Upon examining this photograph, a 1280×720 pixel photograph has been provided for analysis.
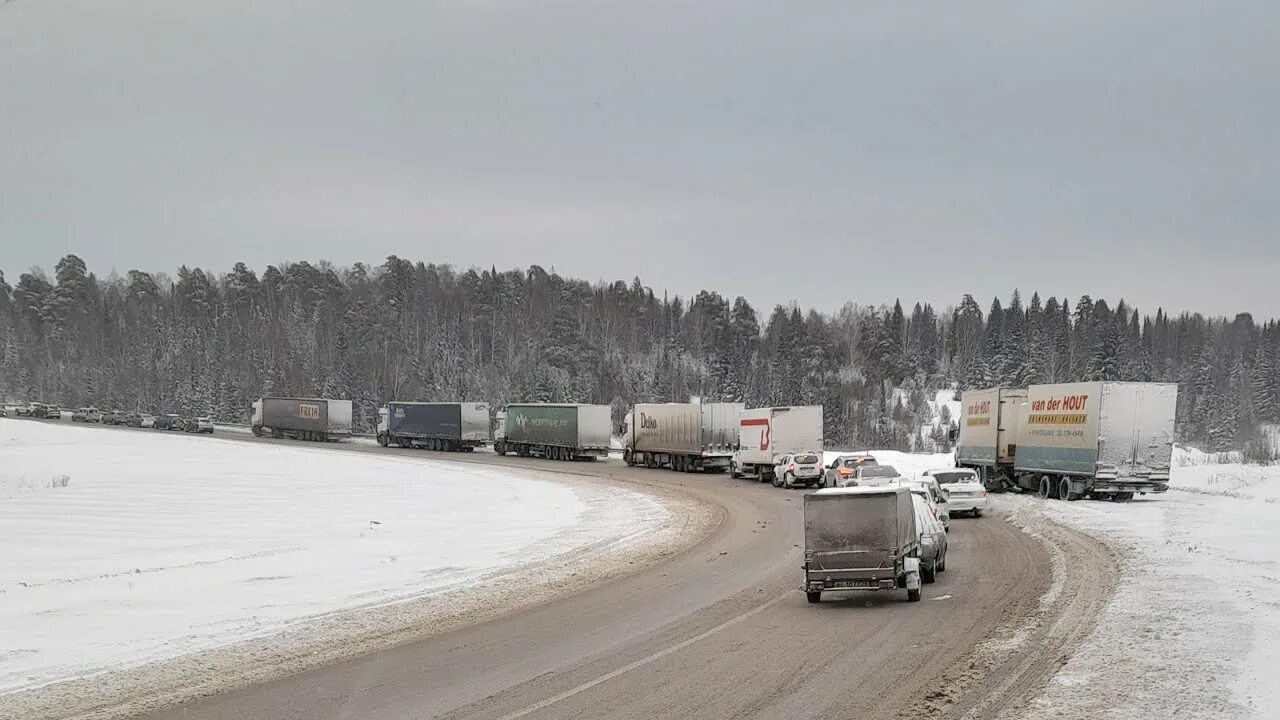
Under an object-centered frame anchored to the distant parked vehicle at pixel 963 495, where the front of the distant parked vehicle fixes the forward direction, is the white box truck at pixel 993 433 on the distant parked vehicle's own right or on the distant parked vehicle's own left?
on the distant parked vehicle's own right

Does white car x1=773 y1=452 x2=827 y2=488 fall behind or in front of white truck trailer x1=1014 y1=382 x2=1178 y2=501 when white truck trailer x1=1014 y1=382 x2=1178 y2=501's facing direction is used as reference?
in front

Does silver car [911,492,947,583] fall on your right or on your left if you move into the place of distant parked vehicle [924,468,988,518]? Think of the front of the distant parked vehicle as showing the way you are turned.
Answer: on your left

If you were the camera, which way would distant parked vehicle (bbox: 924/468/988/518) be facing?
facing away from the viewer and to the left of the viewer

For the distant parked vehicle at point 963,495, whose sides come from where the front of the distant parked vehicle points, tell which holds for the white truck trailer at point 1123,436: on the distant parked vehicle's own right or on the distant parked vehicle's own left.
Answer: on the distant parked vehicle's own right

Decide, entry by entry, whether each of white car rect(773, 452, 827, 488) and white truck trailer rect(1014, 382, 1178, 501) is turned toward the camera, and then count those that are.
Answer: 0

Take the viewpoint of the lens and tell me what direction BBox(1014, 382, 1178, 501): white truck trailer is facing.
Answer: facing away from the viewer and to the left of the viewer

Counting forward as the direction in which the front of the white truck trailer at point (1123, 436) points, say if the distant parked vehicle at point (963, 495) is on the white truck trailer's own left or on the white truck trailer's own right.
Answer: on the white truck trailer's own left

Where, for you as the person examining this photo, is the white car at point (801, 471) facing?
facing away from the viewer and to the left of the viewer

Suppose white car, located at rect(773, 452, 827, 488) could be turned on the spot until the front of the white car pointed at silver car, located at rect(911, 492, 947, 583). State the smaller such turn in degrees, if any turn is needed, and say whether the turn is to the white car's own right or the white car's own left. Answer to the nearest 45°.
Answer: approximately 135° to the white car's own left

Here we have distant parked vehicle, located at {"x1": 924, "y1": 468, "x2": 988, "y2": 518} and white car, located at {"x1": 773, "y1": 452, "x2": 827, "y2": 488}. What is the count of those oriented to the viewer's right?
0

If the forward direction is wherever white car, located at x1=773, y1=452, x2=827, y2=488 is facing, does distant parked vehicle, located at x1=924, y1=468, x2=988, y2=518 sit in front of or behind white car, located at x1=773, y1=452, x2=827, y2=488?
behind
